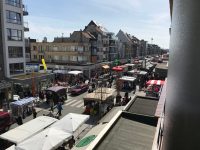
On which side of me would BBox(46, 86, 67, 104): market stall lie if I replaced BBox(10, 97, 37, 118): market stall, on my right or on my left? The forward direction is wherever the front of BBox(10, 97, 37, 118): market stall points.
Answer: on my left

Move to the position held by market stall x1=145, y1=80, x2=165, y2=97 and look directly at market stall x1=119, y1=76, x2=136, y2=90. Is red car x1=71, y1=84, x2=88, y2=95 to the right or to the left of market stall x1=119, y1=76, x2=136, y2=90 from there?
left

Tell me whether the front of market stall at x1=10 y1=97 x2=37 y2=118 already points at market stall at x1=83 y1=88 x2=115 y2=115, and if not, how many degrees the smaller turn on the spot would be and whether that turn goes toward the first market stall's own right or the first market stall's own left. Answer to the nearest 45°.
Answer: approximately 45° to the first market stall's own left

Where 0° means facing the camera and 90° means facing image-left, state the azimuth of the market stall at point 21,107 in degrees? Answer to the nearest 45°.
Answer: approximately 315°

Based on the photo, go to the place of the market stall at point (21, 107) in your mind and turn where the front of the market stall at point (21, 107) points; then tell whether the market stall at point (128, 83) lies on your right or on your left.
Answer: on your left

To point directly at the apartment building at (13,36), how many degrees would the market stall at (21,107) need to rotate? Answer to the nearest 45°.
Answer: approximately 135° to its left

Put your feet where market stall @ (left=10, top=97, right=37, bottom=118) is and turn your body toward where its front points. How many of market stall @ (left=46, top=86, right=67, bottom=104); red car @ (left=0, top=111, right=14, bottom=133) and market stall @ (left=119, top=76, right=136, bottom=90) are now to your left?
2

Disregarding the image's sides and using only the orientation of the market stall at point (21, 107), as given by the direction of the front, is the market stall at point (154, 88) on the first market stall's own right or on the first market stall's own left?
on the first market stall's own left

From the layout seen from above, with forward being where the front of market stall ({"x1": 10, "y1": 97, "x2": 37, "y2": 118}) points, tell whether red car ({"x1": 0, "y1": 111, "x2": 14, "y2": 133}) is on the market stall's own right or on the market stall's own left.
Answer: on the market stall's own right
